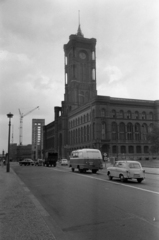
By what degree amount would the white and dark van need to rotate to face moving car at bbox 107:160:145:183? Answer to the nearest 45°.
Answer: approximately 135° to its left
